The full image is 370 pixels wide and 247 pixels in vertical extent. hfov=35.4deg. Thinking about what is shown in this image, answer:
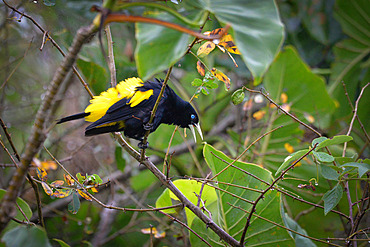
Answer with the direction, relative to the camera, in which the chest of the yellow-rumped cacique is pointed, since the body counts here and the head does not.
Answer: to the viewer's right

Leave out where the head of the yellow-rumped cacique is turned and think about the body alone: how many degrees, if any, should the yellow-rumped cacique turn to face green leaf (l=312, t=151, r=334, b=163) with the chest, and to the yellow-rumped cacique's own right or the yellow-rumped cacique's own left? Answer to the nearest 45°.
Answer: approximately 45° to the yellow-rumped cacique's own right

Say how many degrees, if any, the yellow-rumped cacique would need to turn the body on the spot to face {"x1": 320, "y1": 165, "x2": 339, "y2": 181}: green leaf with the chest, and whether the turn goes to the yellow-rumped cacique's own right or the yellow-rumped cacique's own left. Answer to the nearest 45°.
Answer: approximately 45° to the yellow-rumped cacique's own right
